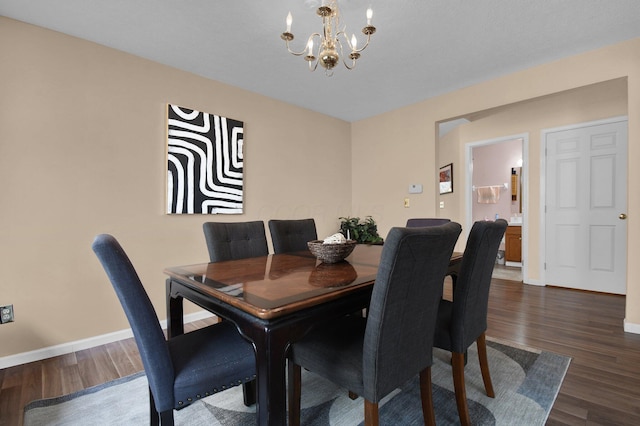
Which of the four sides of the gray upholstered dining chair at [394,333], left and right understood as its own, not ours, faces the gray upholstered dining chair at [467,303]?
right

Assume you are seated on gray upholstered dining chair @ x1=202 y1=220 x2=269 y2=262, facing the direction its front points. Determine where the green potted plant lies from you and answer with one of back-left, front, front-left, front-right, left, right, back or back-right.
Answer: left

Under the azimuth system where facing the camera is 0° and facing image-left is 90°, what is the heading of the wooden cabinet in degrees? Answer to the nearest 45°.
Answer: approximately 0°

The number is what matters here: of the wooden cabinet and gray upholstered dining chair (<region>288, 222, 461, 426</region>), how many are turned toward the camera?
1

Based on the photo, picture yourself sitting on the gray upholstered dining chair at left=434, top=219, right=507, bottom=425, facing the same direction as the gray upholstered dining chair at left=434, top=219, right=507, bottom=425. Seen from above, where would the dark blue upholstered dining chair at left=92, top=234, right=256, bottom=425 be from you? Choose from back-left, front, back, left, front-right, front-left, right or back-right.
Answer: left

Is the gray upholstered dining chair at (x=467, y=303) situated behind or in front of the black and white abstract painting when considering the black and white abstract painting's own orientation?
in front

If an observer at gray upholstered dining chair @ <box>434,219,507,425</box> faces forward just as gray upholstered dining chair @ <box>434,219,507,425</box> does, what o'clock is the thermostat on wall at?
The thermostat on wall is roughly at 1 o'clock from the gray upholstered dining chair.

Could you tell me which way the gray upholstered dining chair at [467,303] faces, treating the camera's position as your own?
facing away from the viewer and to the left of the viewer

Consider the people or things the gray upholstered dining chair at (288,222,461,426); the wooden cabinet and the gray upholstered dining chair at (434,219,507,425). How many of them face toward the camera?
1

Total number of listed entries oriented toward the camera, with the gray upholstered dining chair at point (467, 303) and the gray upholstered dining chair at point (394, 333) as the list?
0

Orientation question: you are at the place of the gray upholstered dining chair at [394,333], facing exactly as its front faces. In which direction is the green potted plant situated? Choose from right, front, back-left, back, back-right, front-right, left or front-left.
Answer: front-right

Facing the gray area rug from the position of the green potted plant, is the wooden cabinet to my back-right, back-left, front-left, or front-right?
back-left

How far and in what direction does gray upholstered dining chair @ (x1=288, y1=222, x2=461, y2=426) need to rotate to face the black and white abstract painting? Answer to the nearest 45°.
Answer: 0° — it already faces it
